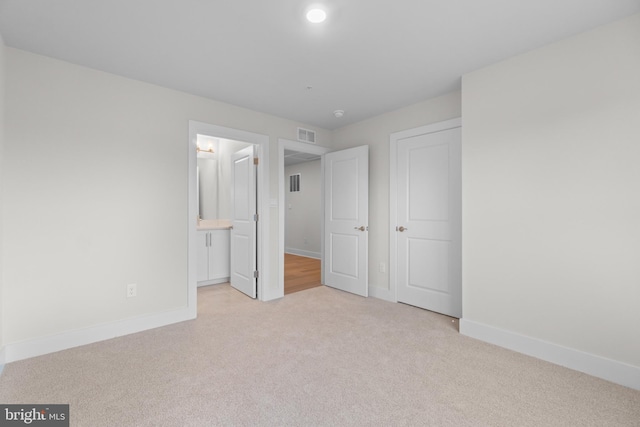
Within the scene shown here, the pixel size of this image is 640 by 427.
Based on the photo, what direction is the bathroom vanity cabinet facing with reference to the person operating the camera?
facing the viewer and to the right of the viewer

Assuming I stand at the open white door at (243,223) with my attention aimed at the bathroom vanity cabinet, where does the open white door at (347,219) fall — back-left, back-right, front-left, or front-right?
back-right
